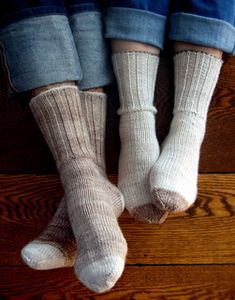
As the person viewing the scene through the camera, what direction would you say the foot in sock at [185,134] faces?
facing the viewer

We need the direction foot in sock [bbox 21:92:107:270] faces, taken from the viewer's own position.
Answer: facing the viewer and to the left of the viewer

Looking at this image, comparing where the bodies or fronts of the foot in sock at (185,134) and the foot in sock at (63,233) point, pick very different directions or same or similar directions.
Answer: same or similar directions

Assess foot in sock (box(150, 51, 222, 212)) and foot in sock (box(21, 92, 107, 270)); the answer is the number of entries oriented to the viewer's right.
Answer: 0
